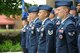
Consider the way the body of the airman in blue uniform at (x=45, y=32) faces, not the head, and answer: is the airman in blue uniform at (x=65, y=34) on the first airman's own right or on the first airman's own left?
on the first airman's own left

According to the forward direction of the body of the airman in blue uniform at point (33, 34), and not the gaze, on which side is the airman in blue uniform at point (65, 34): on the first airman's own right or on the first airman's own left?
on the first airman's own left

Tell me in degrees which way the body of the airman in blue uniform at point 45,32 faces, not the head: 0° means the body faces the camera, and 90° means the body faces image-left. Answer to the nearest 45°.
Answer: approximately 45°

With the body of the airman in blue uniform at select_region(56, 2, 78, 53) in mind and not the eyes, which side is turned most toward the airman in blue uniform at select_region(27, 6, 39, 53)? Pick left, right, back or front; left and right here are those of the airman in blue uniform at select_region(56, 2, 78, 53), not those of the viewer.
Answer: right

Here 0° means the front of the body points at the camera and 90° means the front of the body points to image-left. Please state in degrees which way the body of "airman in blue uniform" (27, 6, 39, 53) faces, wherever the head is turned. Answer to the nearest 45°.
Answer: approximately 45°
